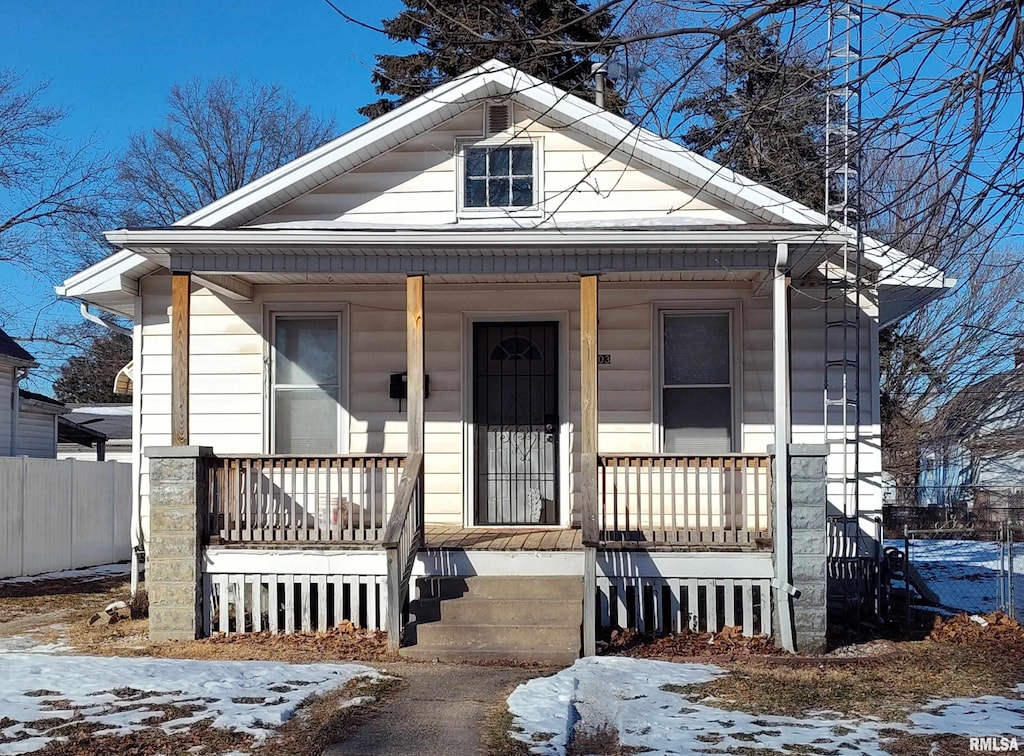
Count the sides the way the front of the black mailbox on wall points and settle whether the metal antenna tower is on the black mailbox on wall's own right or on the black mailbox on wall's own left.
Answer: on the black mailbox on wall's own left

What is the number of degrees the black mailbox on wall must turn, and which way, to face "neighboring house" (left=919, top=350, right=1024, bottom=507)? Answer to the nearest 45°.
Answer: approximately 135° to its left

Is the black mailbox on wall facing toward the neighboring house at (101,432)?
no

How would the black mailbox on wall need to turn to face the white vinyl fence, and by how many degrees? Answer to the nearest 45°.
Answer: approximately 135° to its right

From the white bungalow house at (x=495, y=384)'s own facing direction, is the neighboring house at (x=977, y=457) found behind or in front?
behind

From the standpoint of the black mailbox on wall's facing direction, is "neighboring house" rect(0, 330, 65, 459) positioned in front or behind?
behind

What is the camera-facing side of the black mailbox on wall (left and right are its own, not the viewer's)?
front

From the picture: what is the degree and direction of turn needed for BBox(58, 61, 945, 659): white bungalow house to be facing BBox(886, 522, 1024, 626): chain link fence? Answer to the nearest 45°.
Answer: approximately 135° to its left

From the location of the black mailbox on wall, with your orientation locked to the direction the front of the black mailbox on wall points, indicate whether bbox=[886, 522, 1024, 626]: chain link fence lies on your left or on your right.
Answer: on your left

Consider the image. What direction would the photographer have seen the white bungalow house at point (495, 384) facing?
facing the viewer
